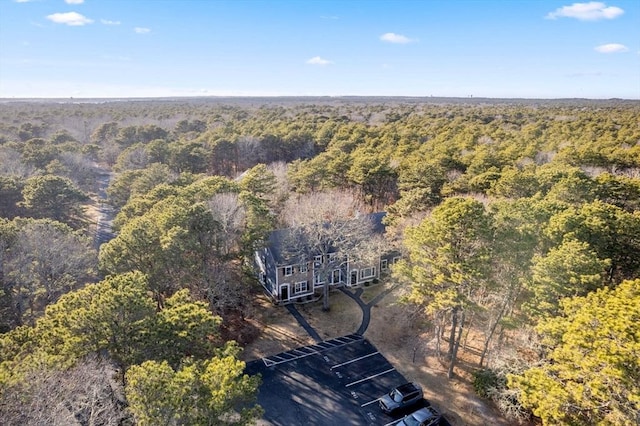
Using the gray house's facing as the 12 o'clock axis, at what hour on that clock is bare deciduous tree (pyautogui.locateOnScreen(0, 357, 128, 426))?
The bare deciduous tree is roughly at 2 o'clock from the gray house.

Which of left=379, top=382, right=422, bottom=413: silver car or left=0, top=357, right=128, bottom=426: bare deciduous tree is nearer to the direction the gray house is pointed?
the silver car

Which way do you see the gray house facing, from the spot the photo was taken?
facing the viewer and to the right of the viewer

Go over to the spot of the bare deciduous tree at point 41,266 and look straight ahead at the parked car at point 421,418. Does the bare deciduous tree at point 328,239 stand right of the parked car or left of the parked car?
left

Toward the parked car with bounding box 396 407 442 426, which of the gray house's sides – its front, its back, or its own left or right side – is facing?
front
